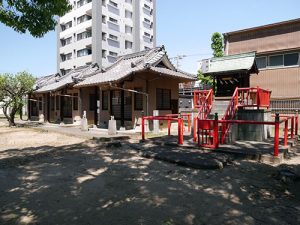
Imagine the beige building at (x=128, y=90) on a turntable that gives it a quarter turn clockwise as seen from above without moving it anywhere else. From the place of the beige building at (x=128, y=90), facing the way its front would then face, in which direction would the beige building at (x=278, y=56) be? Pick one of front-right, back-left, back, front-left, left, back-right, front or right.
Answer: back-right

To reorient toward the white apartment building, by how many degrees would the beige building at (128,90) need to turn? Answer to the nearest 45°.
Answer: approximately 135° to its right

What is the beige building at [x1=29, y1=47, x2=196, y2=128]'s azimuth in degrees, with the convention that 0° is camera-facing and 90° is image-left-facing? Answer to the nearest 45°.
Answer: approximately 45°

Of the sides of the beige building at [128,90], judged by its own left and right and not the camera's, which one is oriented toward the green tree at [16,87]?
right

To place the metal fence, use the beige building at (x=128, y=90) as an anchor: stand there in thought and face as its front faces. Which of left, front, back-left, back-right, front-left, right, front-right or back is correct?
back-left

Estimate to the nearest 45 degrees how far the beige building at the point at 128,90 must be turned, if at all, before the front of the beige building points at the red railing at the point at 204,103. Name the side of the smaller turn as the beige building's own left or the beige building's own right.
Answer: approximately 90° to the beige building's own left

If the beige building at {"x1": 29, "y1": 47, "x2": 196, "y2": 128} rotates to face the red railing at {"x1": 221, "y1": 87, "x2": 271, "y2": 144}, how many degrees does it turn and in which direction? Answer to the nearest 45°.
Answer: approximately 90° to its left
